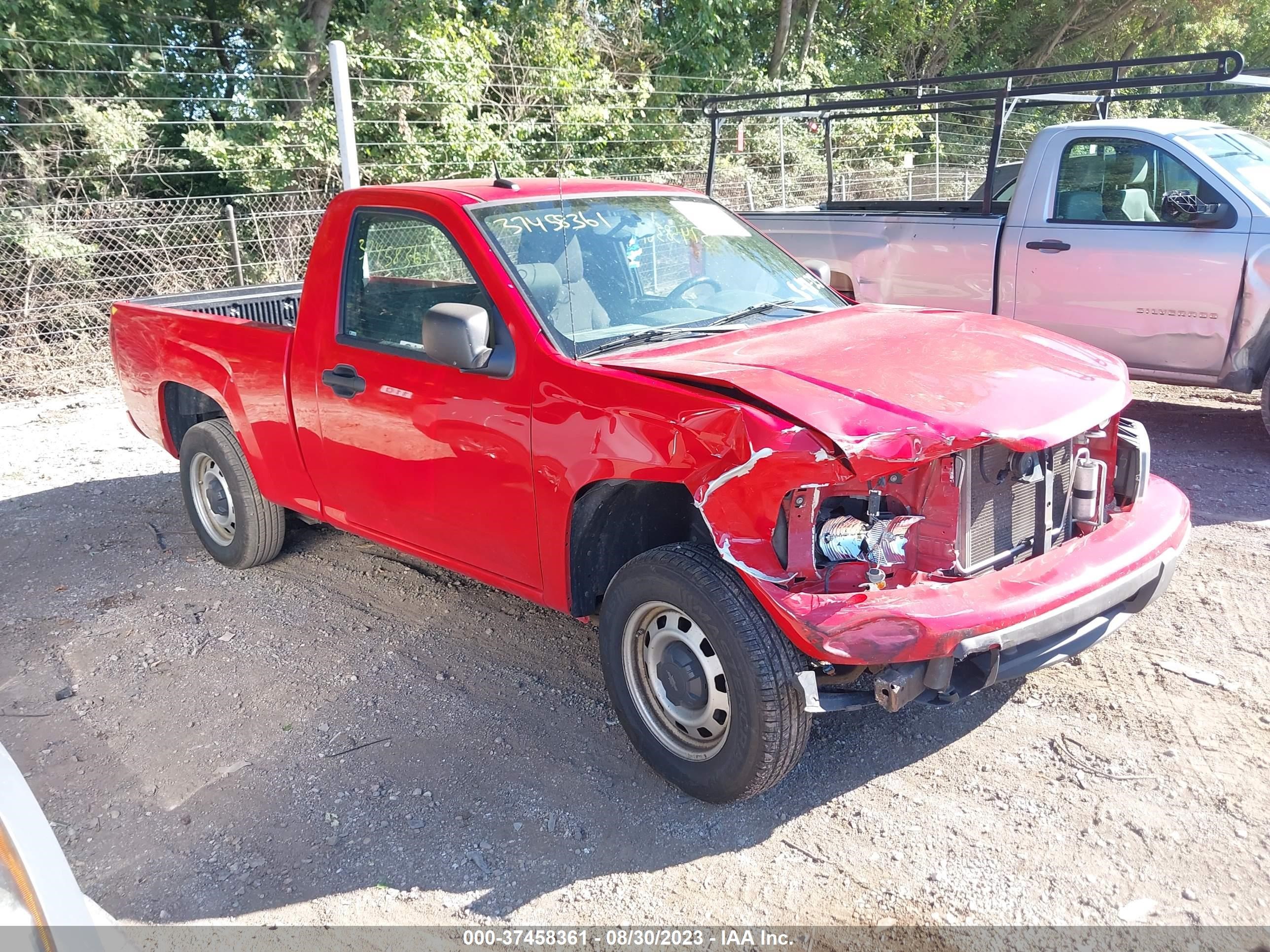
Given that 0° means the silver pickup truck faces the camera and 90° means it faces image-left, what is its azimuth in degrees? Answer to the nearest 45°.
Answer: approximately 315°

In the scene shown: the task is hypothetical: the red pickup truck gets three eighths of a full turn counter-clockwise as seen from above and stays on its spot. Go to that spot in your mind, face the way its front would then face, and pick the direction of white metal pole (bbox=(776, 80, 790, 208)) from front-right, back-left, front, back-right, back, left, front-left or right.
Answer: front

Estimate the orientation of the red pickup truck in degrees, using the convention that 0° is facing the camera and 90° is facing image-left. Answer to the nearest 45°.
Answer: approximately 315°

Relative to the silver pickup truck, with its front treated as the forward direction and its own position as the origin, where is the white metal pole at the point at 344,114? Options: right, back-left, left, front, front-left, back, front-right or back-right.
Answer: back-right

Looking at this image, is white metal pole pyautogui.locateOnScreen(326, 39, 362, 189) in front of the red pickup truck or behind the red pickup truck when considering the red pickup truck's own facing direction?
behind

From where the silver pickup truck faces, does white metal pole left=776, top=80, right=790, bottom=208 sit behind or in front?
behind

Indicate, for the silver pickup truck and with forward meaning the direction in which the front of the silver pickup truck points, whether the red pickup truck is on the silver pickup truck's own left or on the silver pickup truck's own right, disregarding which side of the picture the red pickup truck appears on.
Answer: on the silver pickup truck's own right

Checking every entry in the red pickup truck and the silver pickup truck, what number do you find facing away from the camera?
0

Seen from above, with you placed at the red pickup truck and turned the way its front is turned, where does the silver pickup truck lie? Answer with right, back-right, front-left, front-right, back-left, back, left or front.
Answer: left
